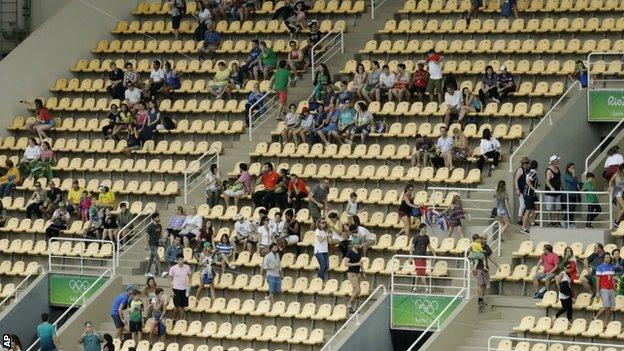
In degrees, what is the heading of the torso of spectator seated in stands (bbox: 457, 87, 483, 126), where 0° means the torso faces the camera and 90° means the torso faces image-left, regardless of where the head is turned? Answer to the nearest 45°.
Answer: approximately 45°

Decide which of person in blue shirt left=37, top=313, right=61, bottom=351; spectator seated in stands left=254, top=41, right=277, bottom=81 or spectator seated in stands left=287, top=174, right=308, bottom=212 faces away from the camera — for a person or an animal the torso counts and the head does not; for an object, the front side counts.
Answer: the person in blue shirt

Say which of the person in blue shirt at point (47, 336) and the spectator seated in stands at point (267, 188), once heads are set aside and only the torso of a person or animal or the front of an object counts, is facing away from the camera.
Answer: the person in blue shirt

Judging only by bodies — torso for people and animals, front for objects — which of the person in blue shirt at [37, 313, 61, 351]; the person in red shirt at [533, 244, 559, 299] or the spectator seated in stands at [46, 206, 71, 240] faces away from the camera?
the person in blue shirt

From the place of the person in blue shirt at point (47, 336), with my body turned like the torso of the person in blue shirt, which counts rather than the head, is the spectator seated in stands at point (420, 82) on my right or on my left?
on my right

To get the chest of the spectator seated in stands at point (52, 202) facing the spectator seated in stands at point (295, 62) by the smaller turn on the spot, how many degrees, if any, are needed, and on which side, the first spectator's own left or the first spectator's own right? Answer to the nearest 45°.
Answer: approximately 135° to the first spectator's own left
